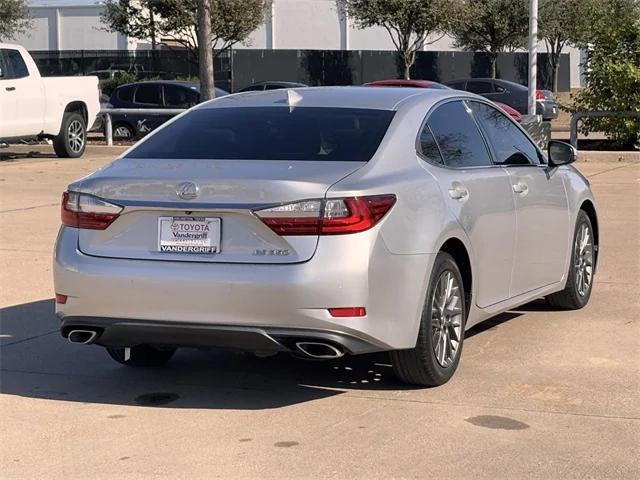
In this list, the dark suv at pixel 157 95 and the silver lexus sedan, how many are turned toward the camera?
0

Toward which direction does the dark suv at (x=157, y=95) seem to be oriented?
to the viewer's right

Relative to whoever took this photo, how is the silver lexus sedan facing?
facing away from the viewer and to the right of the viewer

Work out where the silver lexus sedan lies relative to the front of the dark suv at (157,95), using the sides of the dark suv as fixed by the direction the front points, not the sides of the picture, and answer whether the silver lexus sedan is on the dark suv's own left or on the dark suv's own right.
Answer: on the dark suv's own right

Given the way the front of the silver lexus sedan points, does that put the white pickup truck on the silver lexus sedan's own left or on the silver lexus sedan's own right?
on the silver lexus sedan's own left

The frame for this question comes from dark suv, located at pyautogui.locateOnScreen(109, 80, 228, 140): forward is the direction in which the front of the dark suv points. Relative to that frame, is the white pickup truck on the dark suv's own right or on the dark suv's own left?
on the dark suv's own right

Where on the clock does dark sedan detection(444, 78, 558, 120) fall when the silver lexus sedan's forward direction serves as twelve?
The dark sedan is roughly at 11 o'clock from the silver lexus sedan.

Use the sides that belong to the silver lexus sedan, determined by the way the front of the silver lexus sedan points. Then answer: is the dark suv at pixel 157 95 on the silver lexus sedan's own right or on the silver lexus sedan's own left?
on the silver lexus sedan's own left
